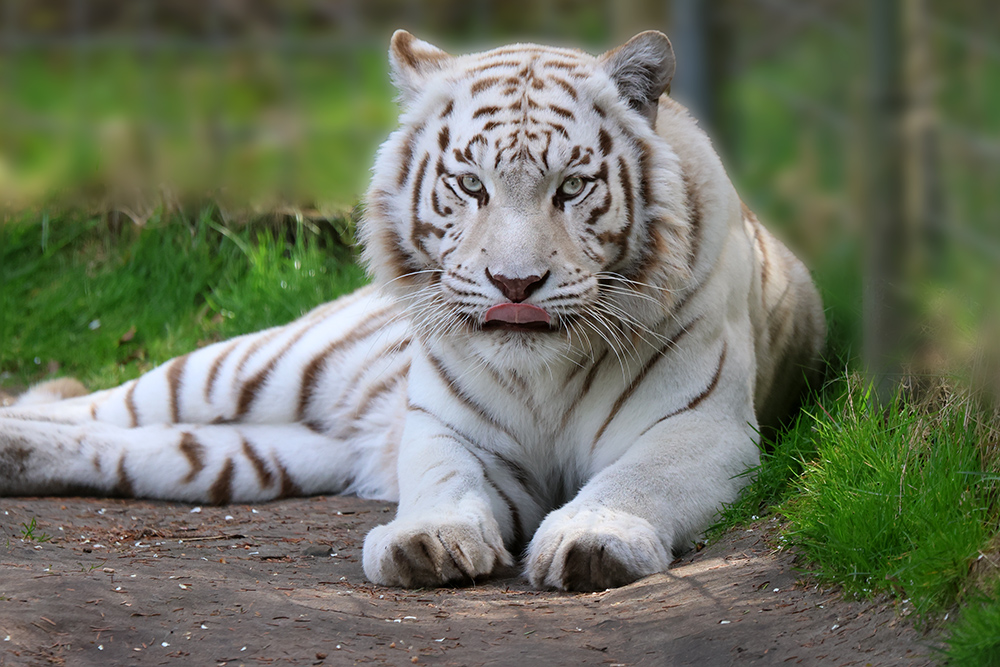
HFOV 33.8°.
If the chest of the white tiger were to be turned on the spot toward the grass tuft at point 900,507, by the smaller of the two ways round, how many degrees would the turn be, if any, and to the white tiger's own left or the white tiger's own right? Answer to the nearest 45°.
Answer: approximately 45° to the white tiger's own left

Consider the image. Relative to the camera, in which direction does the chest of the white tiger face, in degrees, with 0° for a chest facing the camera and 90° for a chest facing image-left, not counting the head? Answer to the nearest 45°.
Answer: approximately 0°
